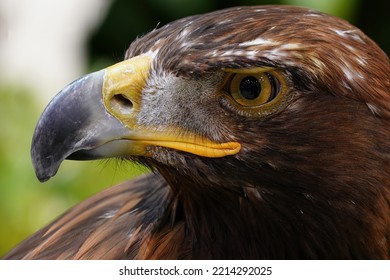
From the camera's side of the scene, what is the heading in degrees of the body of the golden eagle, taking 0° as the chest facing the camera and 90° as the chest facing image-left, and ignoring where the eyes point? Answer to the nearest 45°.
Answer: approximately 90°
